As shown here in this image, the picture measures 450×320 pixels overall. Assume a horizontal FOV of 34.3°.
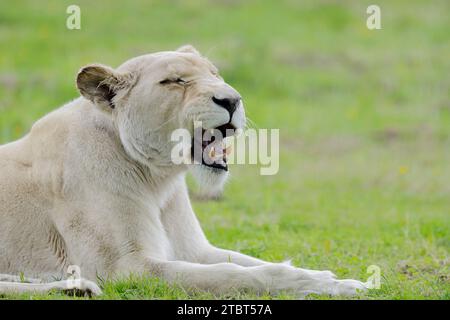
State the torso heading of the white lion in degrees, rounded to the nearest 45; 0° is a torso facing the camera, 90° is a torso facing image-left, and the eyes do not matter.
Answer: approximately 270°
